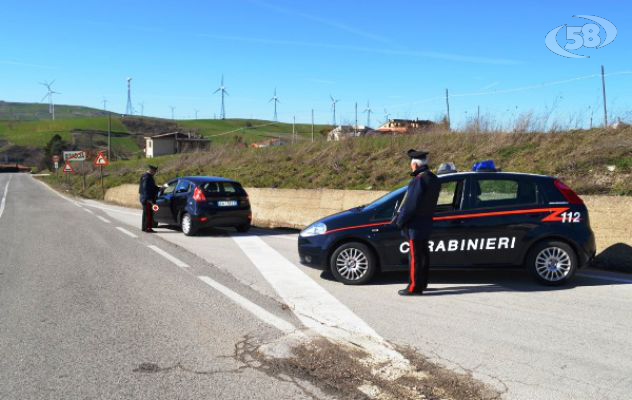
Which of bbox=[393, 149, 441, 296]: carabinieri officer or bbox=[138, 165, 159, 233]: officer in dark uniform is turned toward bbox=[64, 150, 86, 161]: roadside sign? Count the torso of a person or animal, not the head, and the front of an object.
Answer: the carabinieri officer

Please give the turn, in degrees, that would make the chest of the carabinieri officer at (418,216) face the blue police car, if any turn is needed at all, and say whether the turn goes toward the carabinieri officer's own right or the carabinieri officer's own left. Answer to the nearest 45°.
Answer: approximately 90° to the carabinieri officer's own right

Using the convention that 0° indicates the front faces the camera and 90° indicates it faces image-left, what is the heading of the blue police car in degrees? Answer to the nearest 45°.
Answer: approximately 90°

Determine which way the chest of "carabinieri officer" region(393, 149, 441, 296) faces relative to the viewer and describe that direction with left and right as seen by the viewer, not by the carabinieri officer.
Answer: facing away from the viewer and to the left of the viewer

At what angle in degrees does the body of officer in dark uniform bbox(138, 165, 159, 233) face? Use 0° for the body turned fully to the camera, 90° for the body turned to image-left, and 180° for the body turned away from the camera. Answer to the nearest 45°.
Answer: approximately 270°

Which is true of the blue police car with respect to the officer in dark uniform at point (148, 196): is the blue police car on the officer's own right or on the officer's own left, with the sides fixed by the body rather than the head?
on the officer's own right

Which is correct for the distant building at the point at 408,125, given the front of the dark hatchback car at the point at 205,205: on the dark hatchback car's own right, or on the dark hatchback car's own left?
on the dark hatchback car's own right

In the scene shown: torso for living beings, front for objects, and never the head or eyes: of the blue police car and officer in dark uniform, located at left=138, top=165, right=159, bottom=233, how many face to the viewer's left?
1

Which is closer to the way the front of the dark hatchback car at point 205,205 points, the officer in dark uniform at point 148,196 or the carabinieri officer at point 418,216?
the officer in dark uniform
